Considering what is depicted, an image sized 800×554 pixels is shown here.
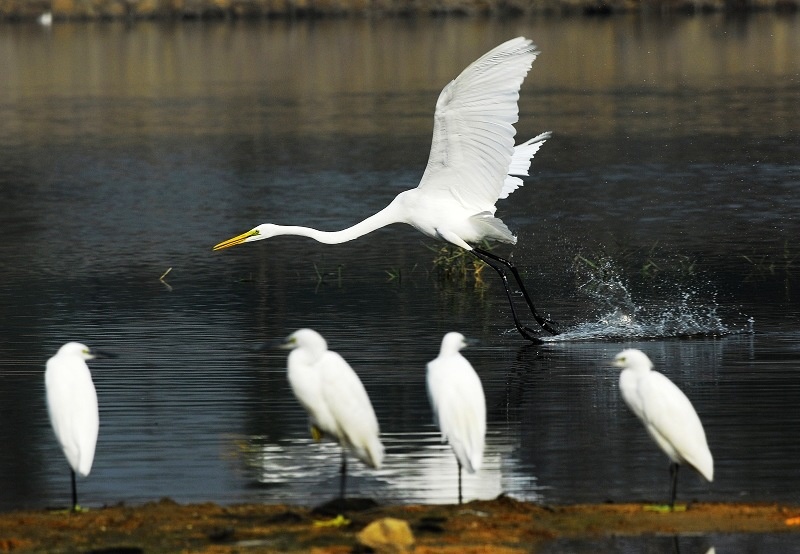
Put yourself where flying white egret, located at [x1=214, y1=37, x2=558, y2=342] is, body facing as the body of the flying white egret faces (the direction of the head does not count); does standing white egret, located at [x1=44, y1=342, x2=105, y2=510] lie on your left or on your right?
on your left

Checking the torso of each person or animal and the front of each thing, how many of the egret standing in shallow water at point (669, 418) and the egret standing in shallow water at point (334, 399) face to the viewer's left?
2

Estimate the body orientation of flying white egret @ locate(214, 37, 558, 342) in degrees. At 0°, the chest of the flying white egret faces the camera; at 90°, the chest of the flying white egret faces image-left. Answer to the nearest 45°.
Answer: approximately 90°

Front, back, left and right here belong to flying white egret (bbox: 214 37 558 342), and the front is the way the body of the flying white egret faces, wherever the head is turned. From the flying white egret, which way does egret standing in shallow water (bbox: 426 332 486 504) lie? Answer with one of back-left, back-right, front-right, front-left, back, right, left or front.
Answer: left

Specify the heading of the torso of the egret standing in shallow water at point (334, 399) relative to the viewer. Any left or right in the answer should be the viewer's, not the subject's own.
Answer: facing to the left of the viewer

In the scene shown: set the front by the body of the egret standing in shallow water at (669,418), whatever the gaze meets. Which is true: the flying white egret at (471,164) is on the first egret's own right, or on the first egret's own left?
on the first egret's own right

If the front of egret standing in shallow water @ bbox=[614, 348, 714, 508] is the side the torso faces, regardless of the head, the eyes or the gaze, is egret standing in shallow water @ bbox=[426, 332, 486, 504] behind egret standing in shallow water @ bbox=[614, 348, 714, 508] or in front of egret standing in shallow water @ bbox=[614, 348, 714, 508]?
in front

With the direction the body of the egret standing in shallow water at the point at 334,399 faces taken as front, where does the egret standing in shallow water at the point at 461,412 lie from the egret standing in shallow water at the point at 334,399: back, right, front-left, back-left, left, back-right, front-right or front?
back

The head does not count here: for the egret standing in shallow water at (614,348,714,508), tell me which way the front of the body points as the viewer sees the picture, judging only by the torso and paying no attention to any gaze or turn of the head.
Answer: to the viewer's left

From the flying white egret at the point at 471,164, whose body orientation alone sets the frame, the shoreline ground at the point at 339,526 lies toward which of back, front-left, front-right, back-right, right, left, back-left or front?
left

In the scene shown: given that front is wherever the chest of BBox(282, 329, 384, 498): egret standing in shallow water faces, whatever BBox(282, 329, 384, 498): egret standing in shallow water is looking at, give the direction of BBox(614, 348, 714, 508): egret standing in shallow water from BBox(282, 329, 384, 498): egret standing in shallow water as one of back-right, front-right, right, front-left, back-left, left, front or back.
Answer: back

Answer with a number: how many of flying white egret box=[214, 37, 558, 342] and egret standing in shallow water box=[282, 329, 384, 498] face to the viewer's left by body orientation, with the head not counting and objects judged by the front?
2

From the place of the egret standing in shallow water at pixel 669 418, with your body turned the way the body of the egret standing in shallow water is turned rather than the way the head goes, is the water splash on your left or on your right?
on your right

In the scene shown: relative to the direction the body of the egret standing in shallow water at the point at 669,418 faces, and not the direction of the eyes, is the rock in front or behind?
in front

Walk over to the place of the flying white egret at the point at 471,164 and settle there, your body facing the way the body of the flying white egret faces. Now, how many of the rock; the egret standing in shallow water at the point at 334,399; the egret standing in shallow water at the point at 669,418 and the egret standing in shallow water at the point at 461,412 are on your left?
4
